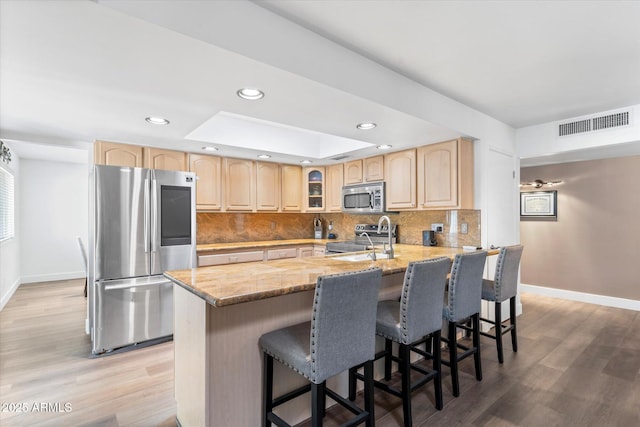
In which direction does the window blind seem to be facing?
to the viewer's right

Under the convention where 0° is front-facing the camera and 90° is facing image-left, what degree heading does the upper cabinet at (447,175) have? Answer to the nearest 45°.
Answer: approximately 45°

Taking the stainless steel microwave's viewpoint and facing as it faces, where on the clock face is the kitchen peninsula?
The kitchen peninsula is roughly at 11 o'clock from the stainless steel microwave.

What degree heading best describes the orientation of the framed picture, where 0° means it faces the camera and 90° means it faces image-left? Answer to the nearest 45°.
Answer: approximately 0°

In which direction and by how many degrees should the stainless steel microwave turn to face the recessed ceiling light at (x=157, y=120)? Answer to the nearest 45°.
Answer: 0° — it already faces it

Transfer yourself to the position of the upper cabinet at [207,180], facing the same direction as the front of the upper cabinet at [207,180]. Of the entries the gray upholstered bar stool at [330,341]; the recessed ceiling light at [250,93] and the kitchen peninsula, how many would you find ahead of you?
3

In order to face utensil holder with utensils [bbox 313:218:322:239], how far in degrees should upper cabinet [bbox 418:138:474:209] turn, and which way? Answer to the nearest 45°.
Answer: approximately 90° to its right

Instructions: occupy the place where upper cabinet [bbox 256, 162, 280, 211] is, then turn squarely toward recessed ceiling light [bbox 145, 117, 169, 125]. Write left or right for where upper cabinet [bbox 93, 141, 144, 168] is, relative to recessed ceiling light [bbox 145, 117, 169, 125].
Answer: right

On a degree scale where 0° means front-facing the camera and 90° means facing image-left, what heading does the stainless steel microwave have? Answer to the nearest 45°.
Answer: approximately 45°
